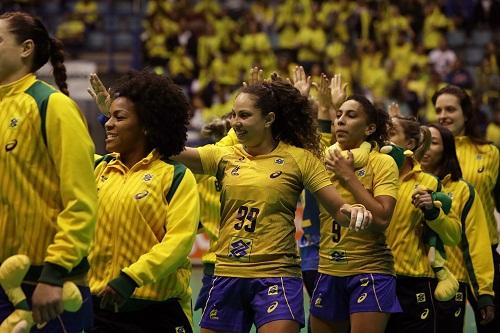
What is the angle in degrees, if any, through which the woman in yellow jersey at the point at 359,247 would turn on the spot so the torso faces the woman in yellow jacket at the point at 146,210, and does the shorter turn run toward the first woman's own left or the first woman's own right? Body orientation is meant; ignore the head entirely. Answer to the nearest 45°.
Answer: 0° — they already face them

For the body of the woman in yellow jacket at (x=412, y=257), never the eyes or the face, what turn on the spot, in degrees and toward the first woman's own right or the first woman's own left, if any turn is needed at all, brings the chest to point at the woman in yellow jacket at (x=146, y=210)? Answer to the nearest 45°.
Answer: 0° — they already face them

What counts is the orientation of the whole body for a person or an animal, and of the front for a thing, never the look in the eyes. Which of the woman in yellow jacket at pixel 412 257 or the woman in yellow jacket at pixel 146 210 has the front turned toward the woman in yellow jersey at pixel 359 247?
the woman in yellow jacket at pixel 412 257

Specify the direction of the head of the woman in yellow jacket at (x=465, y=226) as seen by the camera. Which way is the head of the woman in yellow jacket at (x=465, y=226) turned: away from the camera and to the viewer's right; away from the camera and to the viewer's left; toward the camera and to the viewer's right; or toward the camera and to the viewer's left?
toward the camera and to the viewer's left

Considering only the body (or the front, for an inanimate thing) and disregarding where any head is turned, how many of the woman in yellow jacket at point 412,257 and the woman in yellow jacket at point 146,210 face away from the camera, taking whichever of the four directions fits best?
0
